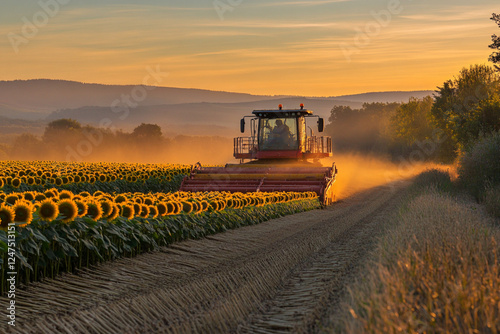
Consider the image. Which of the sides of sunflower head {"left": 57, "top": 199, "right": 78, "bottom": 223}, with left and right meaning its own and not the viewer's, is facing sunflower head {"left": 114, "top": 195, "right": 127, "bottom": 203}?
back

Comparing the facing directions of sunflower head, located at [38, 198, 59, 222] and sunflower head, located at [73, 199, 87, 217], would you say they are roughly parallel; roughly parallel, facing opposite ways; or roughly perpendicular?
roughly parallel

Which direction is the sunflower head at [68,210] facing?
toward the camera

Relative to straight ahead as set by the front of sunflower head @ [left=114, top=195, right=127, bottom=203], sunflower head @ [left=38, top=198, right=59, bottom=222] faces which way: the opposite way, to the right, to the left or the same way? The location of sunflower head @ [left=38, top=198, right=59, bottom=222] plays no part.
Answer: the same way

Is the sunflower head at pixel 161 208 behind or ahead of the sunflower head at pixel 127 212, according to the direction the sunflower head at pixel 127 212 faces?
behind

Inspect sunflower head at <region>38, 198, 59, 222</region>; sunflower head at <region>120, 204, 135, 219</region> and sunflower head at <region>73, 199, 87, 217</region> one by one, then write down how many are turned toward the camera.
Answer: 3

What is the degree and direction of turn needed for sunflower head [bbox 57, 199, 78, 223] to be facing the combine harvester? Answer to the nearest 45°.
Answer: approximately 135° to its left

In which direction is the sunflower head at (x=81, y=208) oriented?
toward the camera

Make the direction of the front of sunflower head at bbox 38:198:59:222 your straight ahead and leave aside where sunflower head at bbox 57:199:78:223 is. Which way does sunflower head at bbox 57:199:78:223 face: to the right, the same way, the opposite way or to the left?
the same way

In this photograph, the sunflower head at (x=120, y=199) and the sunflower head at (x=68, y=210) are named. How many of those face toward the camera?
2

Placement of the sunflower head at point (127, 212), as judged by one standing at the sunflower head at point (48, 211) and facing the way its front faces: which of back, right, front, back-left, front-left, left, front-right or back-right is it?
back-left

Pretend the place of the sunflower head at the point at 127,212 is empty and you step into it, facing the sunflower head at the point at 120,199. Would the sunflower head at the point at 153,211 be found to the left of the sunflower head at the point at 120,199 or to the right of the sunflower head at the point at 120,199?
right

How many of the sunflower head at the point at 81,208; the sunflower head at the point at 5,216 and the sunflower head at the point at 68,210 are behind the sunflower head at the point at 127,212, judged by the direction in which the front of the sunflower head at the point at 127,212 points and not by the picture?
0

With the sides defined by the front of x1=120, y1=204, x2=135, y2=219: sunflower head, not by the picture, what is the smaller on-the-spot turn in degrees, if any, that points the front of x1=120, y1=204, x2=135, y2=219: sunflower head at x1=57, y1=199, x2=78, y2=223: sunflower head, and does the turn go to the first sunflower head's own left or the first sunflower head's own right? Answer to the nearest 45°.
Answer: approximately 45° to the first sunflower head's own right

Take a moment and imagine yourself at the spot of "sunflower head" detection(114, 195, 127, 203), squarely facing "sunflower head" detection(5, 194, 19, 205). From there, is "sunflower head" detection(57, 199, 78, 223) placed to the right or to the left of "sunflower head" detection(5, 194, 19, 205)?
left
